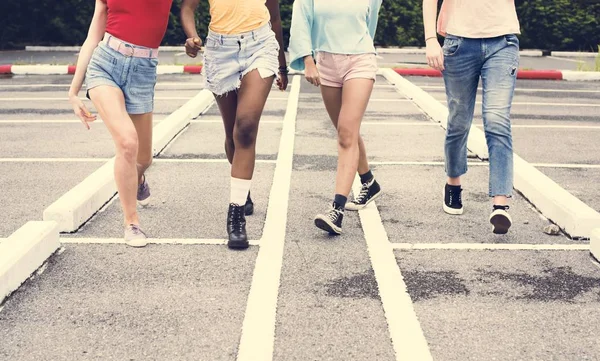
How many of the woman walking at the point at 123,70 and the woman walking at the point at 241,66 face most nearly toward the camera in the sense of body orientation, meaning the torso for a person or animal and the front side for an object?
2

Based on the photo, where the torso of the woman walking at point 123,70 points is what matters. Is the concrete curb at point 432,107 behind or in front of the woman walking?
behind

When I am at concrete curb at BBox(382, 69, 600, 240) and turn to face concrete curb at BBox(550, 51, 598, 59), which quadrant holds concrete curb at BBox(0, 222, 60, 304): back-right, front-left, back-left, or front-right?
back-left

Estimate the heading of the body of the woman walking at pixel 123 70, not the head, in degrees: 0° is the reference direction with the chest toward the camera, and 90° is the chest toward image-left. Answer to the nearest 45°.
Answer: approximately 0°

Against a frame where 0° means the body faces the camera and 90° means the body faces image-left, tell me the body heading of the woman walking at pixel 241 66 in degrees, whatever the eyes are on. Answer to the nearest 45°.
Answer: approximately 0°

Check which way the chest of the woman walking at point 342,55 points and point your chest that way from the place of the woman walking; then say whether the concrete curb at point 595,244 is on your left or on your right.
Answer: on your left

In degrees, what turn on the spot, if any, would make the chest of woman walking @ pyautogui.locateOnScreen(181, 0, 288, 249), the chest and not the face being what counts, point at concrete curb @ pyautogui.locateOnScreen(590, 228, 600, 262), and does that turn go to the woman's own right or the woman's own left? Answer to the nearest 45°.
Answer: approximately 90° to the woman's own left
